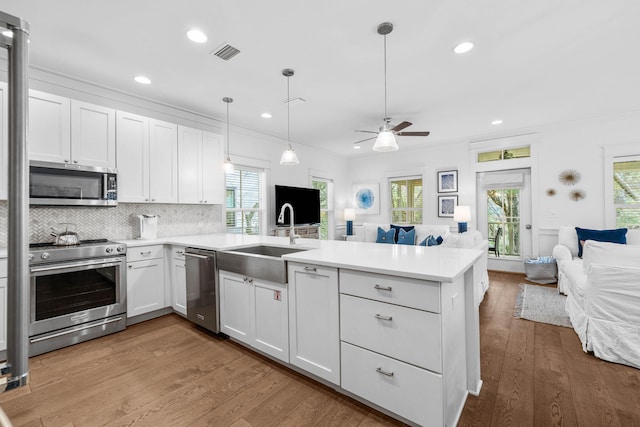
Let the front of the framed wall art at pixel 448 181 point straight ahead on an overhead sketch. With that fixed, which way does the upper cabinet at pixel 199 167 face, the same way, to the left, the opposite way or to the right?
to the left

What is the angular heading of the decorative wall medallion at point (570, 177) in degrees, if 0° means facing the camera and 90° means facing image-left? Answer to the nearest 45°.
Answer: approximately 0°

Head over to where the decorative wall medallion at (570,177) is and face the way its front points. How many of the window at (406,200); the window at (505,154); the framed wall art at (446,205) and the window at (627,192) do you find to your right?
3

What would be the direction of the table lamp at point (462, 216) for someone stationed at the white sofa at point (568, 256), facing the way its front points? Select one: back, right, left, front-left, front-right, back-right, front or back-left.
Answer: right

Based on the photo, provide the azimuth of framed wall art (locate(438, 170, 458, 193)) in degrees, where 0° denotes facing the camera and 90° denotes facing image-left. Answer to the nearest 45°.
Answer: approximately 0°

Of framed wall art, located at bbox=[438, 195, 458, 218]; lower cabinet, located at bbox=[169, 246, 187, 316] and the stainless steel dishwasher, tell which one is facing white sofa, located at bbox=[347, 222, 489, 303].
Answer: the framed wall art

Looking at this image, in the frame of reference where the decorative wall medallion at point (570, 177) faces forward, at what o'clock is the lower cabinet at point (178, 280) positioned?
The lower cabinet is roughly at 1 o'clock from the decorative wall medallion.

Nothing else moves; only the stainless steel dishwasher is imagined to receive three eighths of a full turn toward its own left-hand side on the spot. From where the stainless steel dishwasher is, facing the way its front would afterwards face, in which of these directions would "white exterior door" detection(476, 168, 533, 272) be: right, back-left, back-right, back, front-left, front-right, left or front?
front

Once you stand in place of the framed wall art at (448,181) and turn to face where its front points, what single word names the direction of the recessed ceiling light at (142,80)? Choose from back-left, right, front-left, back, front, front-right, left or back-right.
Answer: front-right
